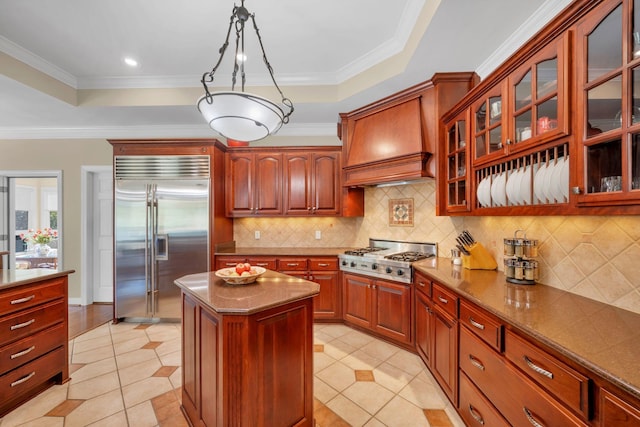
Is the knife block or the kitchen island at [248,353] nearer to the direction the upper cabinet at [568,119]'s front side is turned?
the kitchen island

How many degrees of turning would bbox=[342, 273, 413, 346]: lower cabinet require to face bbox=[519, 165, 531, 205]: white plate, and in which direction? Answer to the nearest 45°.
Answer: approximately 90° to its left

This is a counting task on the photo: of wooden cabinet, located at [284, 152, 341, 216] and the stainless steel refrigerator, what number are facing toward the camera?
2

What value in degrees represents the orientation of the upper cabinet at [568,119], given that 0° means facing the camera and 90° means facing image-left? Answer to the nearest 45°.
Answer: approximately 45°

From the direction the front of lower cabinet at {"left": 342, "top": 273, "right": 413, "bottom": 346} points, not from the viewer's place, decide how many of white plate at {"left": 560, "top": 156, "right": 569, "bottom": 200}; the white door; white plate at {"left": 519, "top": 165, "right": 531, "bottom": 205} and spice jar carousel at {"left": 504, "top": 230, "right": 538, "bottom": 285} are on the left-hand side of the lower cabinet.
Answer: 3

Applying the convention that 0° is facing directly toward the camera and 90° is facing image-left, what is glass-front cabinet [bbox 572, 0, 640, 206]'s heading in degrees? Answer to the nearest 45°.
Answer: approximately 45°

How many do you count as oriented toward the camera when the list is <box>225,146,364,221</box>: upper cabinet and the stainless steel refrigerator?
2

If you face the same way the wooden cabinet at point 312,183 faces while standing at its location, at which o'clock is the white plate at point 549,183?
The white plate is roughly at 11 o'clock from the wooden cabinet.
